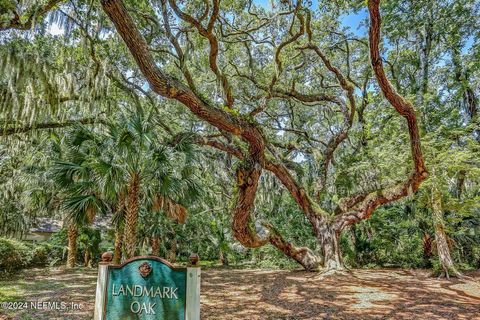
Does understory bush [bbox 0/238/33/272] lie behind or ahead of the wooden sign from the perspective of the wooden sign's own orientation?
behind

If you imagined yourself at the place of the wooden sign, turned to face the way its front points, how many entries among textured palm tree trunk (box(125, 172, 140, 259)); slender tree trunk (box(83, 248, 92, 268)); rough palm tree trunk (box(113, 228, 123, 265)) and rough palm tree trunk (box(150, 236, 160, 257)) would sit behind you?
4

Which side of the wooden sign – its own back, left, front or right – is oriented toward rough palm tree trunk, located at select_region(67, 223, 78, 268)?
back

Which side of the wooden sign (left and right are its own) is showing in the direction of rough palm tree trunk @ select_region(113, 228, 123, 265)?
back

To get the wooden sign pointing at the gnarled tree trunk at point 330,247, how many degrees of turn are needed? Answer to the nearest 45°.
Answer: approximately 135° to its left

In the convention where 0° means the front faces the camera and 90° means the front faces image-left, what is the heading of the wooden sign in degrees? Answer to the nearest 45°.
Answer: approximately 0°

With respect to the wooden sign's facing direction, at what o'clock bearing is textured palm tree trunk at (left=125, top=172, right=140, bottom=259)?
The textured palm tree trunk is roughly at 6 o'clock from the wooden sign.

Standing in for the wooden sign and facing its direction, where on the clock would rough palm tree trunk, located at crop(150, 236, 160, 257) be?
The rough palm tree trunk is roughly at 6 o'clock from the wooden sign.

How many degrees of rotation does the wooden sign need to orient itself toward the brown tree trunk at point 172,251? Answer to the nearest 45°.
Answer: approximately 180°

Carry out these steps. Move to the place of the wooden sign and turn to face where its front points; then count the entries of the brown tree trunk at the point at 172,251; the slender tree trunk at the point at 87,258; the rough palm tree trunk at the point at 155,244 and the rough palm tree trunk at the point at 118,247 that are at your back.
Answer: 4

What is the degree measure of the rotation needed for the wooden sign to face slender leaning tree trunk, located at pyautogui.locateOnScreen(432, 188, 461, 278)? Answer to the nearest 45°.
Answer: approximately 135° to its left
